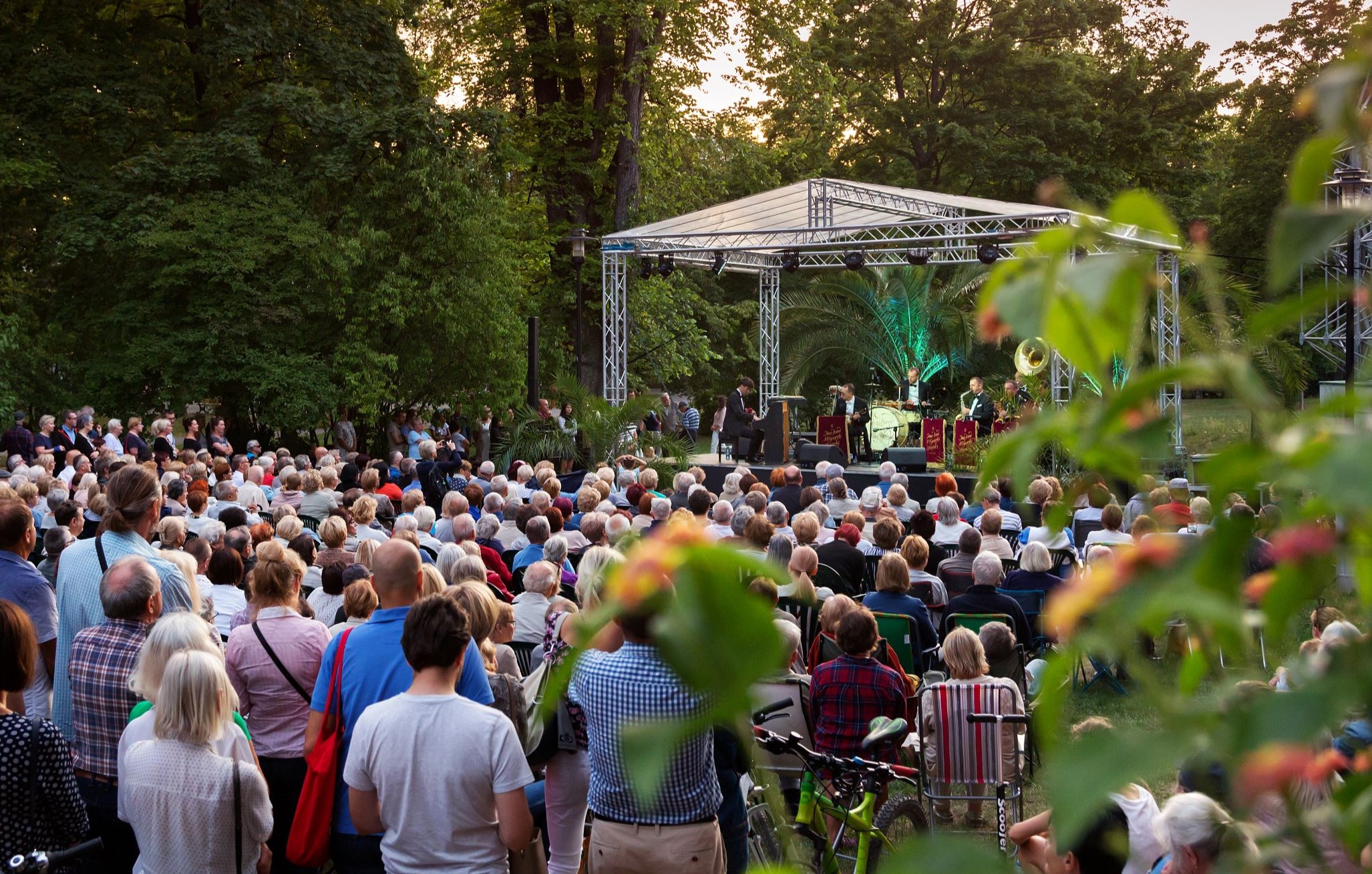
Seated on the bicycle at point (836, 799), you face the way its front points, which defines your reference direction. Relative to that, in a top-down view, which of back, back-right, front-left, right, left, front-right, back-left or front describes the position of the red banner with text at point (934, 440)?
back-right

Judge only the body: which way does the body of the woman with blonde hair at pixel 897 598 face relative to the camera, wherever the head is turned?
away from the camera

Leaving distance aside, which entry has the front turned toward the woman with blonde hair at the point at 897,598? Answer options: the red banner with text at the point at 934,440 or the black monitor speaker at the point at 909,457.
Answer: the red banner with text

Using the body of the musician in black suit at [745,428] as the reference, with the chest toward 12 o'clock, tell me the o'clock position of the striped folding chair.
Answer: The striped folding chair is roughly at 3 o'clock from the musician in black suit.

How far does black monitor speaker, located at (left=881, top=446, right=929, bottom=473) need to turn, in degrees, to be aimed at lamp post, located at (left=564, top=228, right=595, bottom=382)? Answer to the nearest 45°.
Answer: approximately 90° to its left

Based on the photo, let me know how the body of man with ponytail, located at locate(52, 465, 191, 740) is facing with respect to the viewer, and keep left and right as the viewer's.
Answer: facing away from the viewer and to the right of the viewer

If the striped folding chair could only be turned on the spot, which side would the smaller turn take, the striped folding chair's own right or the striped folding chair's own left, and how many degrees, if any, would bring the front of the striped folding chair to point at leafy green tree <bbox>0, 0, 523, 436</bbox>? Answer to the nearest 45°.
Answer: approximately 45° to the striped folding chair's own left

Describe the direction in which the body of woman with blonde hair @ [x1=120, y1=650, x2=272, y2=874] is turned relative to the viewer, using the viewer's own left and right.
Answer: facing away from the viewer and to the right of the viewer

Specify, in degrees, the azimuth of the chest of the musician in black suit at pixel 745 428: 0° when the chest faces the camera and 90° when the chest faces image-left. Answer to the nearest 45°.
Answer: approximately 270°

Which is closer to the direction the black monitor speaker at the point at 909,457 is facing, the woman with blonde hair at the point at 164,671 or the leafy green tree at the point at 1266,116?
the leafy green tree

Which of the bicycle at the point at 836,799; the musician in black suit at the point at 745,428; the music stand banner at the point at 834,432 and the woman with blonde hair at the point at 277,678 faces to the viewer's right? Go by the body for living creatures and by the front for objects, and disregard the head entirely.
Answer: the musician in black suit

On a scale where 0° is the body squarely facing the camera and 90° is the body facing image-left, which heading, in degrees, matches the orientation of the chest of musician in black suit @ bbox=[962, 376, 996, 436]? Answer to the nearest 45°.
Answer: approximately 45°

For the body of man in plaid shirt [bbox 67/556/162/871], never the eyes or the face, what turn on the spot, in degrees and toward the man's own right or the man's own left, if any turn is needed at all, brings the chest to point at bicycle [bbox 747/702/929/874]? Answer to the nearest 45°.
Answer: approximately 90° to the man's own right
